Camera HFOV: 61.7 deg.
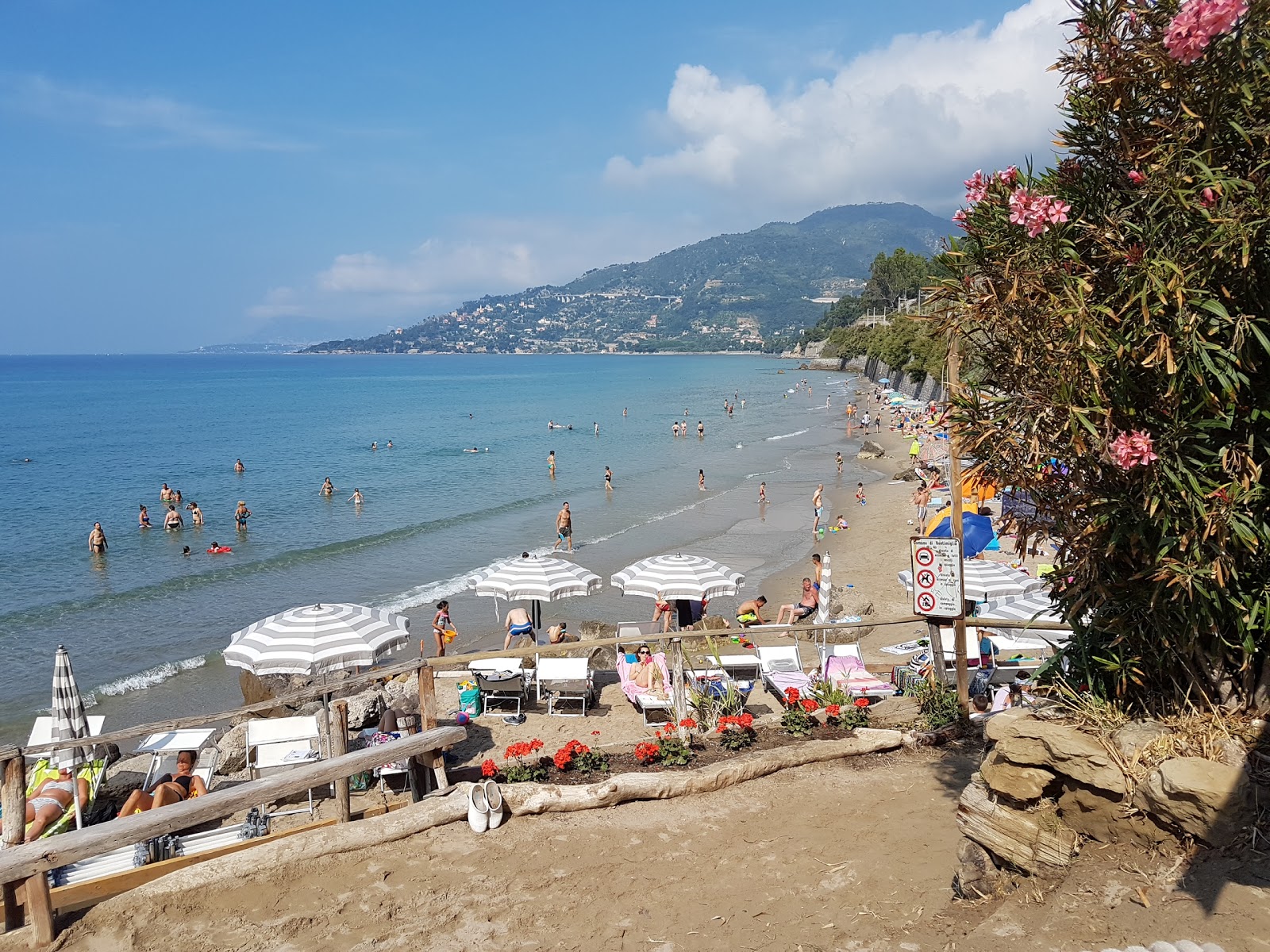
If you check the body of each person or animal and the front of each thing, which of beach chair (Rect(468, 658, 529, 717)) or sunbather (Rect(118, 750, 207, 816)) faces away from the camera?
the beach chair

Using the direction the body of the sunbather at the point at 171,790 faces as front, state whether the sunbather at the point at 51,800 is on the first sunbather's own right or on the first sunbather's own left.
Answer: on the first sunbather's own right

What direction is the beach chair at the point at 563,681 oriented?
away from the camera

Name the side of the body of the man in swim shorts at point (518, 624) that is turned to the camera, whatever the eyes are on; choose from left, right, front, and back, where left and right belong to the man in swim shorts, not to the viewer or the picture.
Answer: back

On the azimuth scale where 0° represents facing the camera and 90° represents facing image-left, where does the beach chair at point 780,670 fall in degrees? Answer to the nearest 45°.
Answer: approximately 315°

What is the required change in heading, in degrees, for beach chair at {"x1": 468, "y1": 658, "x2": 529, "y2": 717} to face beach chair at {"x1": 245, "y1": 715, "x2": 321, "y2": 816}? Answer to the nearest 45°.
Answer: approximately 135° to its left
